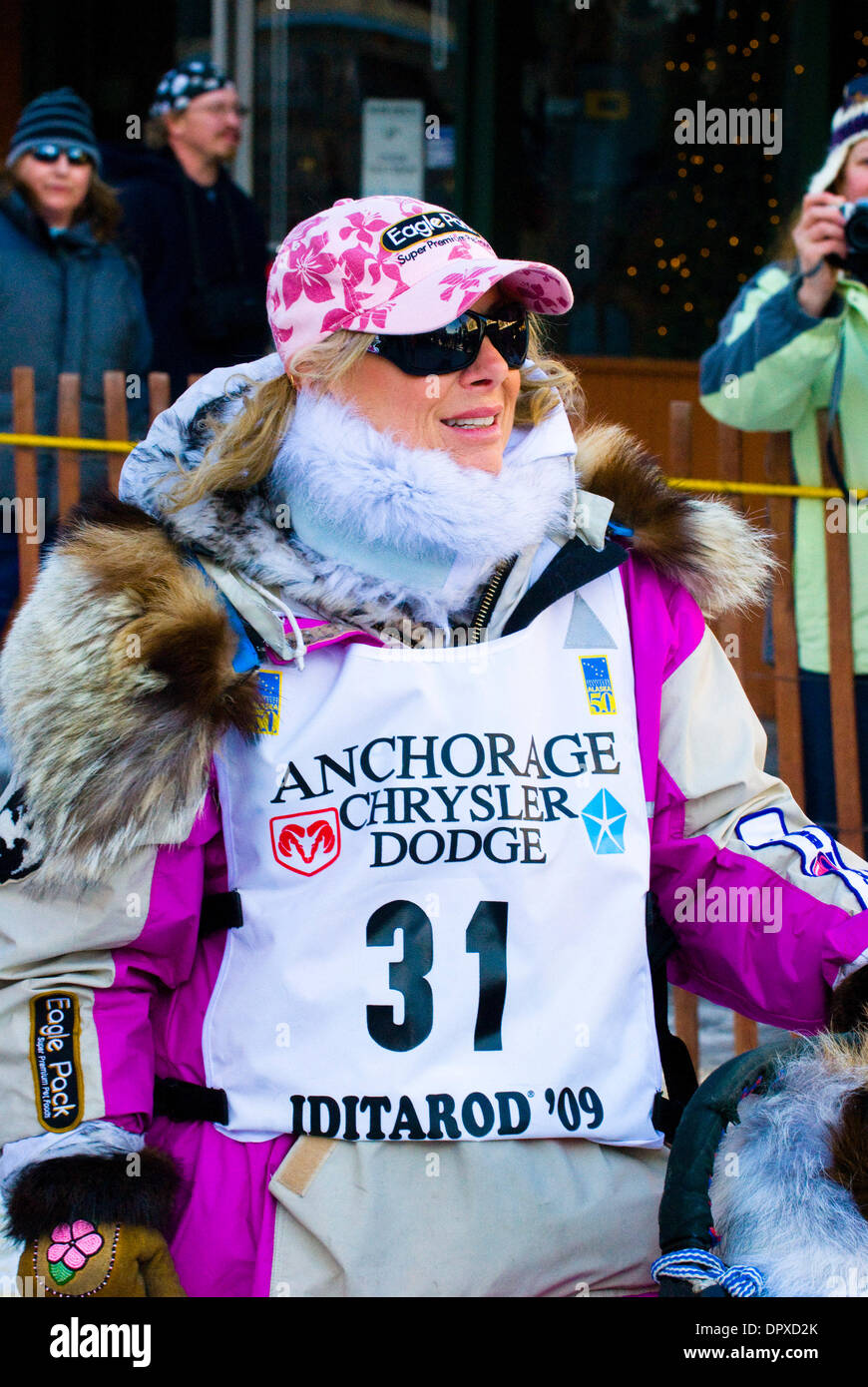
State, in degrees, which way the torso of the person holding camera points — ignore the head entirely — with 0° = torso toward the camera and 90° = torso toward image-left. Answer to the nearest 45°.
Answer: approximately 0°

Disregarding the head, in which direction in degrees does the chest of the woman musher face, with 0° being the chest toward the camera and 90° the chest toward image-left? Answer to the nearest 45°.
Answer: approximately 315°

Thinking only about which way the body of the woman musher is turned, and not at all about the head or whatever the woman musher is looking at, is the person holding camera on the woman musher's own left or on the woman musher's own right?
on the woman musher's own left

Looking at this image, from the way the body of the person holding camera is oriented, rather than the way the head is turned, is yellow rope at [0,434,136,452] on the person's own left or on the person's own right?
on the person's own right
